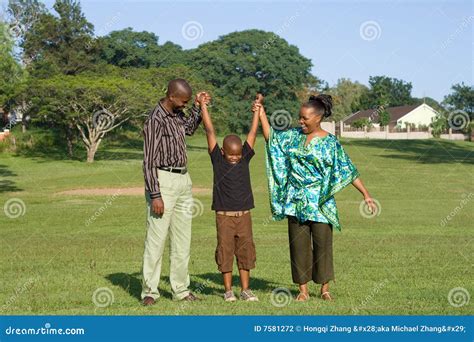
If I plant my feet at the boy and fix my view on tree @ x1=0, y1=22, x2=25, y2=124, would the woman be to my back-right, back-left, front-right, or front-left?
back-right

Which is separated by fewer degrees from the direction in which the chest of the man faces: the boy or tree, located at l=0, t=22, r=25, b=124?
the boy

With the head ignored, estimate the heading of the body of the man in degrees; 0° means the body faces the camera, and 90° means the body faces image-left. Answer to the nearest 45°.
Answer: approximately 315°

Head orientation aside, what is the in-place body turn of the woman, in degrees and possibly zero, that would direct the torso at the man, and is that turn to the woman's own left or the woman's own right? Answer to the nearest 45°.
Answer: approximately 90° to the woman's own right

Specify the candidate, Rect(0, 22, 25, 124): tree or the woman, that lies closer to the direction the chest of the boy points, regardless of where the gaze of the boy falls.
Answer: the woman

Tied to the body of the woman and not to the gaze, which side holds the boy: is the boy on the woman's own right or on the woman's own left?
on the woman's own right

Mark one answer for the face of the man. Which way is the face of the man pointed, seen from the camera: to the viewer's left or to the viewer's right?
to the viewer's right

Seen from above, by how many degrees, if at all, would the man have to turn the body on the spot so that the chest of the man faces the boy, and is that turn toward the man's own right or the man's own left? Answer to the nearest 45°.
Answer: approximately 45° to the man's own left

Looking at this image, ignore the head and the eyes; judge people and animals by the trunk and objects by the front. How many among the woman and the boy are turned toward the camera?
2

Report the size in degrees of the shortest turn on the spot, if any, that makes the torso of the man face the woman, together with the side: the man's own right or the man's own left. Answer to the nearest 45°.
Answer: approximately 45° to the man's own left
